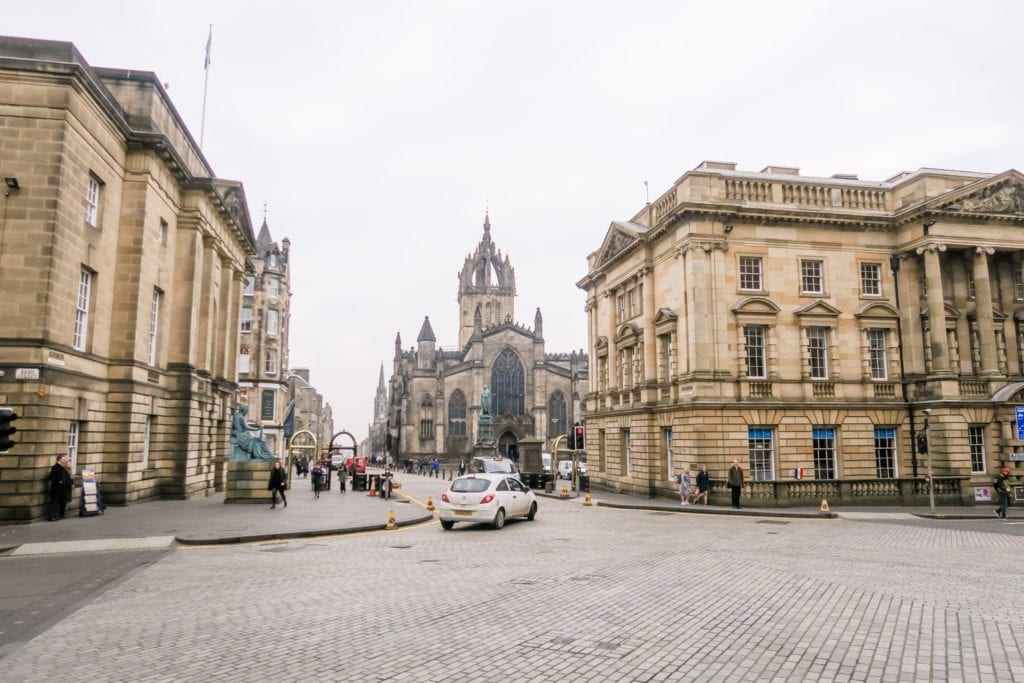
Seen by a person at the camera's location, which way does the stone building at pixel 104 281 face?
facing the viewer and to the right of the viewer

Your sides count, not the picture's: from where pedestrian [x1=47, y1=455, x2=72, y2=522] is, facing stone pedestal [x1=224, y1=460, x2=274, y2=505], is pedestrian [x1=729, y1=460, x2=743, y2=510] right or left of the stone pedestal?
right

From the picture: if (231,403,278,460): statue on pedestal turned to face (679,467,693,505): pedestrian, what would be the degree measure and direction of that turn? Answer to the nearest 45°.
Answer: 0° — it already faces them

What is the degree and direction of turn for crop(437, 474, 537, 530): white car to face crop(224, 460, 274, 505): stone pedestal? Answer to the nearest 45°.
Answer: approximately 90° to its left

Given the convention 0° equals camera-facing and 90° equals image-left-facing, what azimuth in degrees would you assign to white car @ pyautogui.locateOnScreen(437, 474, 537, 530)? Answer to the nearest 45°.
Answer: approximately 225°

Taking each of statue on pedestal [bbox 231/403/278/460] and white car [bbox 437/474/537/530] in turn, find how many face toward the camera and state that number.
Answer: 0

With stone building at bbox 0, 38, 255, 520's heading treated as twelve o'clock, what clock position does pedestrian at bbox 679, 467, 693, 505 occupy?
The pedestrian is roughly at 11 o'clock from the stone building.

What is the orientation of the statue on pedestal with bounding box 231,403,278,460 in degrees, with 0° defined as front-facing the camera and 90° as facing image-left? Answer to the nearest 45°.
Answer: approximately 270°

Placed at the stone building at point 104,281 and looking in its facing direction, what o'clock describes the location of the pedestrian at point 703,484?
The pedestrian is roughly at 11 o'clock from the stone building.

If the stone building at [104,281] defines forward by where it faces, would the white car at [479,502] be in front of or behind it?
in front

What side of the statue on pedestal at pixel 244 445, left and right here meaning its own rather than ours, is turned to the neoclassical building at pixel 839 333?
front

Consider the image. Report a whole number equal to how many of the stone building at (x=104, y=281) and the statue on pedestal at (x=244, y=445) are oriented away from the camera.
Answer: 0

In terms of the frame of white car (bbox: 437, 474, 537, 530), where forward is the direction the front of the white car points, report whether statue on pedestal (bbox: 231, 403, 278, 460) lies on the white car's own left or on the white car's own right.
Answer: on the white car's own left

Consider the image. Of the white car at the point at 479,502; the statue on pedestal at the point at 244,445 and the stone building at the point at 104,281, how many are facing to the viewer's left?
0
